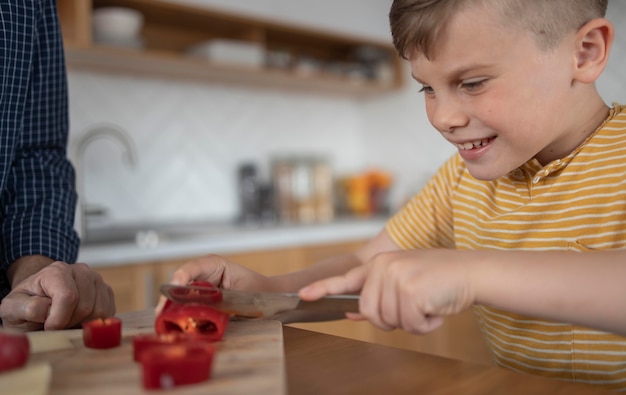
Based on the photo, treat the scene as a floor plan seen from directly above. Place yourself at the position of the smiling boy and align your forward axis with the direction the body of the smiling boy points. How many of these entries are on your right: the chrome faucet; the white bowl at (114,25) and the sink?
3

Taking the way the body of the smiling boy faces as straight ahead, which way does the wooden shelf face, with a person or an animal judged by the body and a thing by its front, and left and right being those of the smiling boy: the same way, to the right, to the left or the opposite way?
to the left

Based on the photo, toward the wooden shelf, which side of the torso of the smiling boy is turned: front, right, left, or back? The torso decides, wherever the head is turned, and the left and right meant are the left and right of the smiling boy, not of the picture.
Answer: right

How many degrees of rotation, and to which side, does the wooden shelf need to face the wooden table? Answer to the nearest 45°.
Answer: approximately 45° to its right

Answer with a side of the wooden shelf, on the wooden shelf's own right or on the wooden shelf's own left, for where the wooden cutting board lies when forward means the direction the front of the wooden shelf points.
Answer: on the wooden shelf's own right

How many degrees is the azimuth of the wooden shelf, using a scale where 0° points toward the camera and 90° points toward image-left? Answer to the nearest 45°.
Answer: approximately 315°

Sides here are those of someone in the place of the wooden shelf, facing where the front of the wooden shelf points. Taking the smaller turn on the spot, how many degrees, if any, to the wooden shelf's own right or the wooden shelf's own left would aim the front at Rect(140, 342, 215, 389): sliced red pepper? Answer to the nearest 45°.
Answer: approximately 45° to the wooden shelf's own right
